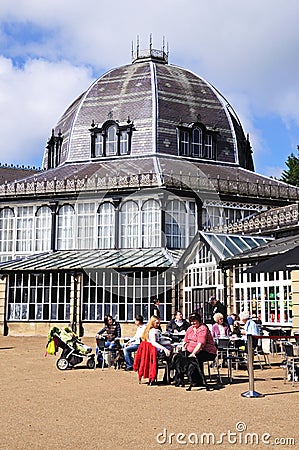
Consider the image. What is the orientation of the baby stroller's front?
to the viewer's right

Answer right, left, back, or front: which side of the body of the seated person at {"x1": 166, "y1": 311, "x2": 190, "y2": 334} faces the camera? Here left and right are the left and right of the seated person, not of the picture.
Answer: front

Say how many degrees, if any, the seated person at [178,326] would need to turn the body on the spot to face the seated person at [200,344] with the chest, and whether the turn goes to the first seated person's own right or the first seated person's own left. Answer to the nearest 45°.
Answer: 0° — they already face them

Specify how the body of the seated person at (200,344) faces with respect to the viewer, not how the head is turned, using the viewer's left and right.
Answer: facing the viewer and to the left of the viewer

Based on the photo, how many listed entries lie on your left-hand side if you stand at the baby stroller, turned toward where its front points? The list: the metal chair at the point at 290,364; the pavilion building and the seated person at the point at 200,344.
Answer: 1

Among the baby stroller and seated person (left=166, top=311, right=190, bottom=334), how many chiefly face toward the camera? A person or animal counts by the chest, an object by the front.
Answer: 1

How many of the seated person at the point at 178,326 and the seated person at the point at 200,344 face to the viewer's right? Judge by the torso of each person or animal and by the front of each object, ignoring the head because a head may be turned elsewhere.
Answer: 0

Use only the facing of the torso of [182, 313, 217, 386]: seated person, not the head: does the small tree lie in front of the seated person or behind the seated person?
behind
